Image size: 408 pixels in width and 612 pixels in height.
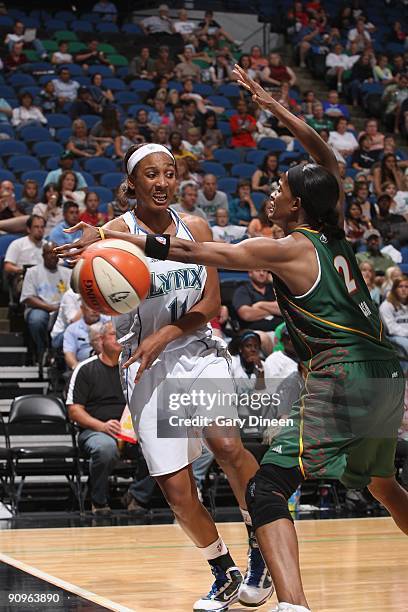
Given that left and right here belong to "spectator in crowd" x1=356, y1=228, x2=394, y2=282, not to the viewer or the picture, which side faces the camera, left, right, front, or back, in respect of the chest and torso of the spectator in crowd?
front

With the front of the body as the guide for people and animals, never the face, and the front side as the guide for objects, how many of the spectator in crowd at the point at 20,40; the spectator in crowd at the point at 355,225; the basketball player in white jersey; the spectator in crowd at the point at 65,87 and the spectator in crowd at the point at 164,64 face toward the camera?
5

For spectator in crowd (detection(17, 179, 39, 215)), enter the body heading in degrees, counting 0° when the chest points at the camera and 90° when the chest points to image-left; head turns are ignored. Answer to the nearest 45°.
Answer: approximately 315°

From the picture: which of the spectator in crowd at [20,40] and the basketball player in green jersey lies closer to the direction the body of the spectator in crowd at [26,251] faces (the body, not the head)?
the basketball player in green jersey

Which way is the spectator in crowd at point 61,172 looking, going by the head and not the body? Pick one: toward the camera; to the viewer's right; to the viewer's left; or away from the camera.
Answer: toward the camera

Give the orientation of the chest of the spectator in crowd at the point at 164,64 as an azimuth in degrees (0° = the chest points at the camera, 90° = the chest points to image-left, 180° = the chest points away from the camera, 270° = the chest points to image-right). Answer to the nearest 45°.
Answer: approximately 0°

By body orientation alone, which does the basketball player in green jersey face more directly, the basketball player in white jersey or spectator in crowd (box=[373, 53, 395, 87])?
the basketball player in white jersey

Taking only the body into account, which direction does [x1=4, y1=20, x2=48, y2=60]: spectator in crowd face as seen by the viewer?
toward the camera

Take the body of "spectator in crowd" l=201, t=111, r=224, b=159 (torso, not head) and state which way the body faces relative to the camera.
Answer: toward the camera

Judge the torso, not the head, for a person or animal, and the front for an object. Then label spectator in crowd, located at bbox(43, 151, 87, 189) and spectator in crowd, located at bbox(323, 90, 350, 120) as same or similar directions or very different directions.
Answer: same or similar directions

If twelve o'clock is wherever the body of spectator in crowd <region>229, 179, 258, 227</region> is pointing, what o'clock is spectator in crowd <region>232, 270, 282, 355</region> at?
spectator in crowd <region>232, 270, 282, 355</region> is roughly at 12 o'clock from spectator in crowd <region>229, 179, 258, 227</region>.

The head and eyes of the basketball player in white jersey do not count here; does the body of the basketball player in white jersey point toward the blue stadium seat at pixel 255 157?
no

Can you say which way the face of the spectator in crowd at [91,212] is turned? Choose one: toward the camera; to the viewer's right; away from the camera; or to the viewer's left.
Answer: toward the camera

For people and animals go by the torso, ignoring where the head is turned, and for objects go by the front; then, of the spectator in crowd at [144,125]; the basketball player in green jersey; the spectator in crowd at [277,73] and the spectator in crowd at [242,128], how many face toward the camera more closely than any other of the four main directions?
3

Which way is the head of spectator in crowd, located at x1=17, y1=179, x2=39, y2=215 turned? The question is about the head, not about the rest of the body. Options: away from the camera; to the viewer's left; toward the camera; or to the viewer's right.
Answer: toward the camera

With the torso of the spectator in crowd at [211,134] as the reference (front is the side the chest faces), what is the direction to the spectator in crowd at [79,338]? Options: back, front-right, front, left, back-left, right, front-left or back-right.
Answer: front

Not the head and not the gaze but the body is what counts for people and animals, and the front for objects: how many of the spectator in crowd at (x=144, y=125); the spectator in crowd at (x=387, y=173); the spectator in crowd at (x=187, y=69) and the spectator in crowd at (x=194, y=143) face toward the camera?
4

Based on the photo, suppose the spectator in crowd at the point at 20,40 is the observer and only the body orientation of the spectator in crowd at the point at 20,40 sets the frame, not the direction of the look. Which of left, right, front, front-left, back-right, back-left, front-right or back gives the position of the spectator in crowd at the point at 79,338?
front

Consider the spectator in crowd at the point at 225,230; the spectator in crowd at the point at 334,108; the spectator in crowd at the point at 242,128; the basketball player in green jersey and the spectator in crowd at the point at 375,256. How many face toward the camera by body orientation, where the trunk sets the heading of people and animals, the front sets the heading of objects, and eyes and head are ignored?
4

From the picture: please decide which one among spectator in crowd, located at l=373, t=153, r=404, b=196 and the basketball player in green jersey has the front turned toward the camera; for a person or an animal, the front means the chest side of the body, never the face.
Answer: the spectator in crowd
